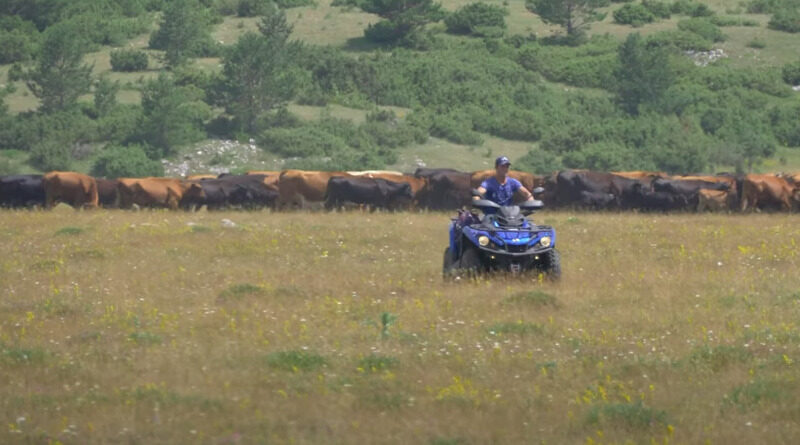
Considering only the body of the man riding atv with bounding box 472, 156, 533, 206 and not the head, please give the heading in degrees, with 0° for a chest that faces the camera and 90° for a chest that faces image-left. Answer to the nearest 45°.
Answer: approximately 0°

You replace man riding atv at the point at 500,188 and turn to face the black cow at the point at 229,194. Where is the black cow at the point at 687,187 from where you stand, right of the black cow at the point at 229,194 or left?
right

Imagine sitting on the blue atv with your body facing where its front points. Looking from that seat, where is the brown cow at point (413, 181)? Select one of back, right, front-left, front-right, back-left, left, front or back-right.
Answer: back

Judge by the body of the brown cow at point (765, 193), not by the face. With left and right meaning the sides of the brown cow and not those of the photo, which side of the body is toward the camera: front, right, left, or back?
right

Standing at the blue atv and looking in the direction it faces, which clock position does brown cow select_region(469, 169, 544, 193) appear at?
The brown cow is roughly at 6 o'clock from the blue atv.
